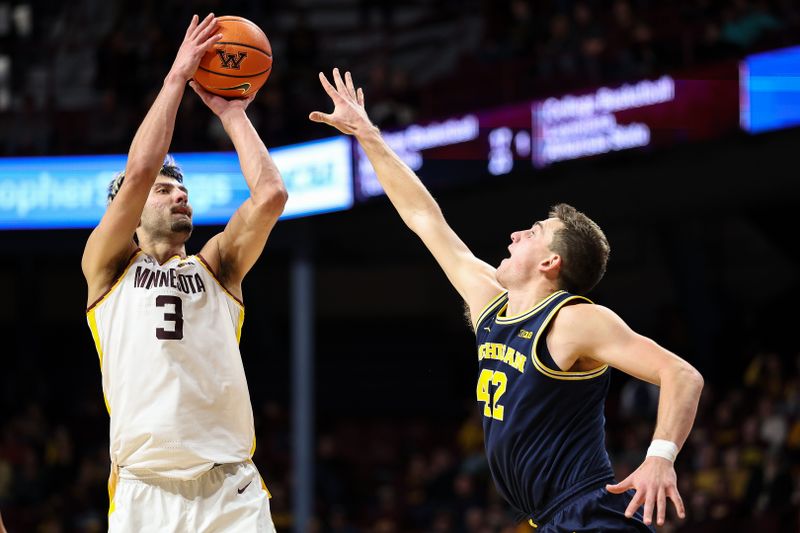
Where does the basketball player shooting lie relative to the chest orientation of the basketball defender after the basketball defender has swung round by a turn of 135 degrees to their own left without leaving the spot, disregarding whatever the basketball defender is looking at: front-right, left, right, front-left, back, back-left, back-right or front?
back

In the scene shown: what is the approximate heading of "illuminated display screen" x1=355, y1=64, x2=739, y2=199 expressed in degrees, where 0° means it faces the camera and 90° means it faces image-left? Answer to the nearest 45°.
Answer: approximately 0°

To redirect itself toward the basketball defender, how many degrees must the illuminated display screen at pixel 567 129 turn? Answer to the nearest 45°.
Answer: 0° — it already faces them

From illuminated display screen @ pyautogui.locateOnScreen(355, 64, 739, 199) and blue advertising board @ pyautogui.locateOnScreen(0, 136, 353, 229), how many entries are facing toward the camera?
2

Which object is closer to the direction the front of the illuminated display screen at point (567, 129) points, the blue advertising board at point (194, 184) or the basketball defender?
the basketball defender

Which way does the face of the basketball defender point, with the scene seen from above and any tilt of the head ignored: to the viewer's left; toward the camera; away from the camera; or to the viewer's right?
to the viewer's left

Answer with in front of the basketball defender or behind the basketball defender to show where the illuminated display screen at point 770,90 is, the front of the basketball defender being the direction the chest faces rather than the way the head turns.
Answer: behind

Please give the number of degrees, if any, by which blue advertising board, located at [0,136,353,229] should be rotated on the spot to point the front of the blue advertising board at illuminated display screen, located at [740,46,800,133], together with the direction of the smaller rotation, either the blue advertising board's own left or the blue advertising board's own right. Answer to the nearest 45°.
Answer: approximately 45° to the blue advertising board's own left

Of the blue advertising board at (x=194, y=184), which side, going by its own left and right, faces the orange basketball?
front

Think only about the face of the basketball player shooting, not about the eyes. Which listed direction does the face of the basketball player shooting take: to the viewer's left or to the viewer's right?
to the viewer's right
